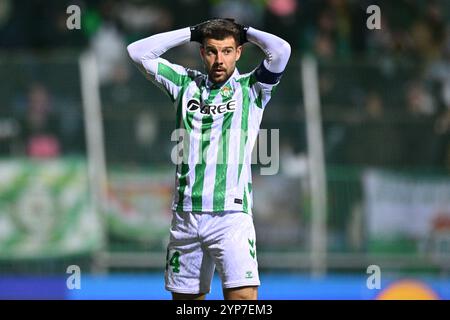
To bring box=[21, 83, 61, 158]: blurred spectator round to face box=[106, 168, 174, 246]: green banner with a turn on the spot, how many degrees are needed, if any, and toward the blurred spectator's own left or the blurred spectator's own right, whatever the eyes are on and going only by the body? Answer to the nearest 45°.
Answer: approximately 90° to the blurred spectator's own left

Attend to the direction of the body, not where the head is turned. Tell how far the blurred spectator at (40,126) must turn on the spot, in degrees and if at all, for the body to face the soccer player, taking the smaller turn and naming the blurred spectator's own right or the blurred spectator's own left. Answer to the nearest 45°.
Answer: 0° — they already face them

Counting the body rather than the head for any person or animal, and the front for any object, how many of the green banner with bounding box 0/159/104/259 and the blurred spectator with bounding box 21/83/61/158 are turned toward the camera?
2

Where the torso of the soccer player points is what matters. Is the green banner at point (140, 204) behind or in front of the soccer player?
behind

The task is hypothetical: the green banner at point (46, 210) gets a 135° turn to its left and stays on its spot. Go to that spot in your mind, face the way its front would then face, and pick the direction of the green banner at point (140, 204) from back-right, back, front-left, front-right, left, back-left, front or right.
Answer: front-right

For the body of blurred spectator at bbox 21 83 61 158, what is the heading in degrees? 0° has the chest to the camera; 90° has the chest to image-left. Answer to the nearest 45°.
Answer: approximately 0°

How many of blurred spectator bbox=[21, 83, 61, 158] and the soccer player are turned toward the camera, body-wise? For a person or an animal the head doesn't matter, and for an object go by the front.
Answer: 2

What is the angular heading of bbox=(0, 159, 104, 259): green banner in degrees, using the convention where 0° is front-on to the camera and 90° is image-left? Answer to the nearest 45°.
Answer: approximately 0°

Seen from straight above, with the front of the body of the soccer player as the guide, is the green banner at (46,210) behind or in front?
behind
